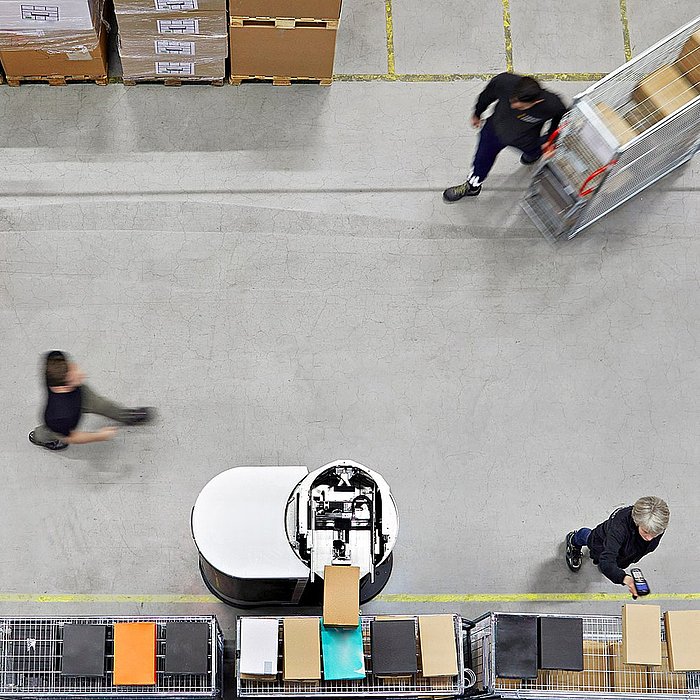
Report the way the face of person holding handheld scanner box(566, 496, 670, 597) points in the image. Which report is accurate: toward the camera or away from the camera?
toward the camera

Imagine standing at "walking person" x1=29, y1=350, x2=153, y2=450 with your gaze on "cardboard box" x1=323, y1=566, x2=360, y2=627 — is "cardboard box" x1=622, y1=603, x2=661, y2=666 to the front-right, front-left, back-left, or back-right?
front-left

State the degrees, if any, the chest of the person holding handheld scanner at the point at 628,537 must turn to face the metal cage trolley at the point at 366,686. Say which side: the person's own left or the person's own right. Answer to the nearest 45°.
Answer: approximately 90° to the person's own right

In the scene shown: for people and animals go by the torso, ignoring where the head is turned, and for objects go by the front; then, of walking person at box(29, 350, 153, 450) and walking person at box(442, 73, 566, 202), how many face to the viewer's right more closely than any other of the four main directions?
1

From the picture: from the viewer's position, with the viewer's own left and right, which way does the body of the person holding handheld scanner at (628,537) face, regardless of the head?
facing the viewer and to the right of the viewer

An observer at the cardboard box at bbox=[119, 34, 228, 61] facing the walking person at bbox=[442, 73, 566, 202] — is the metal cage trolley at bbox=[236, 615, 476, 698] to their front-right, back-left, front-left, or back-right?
front-right
